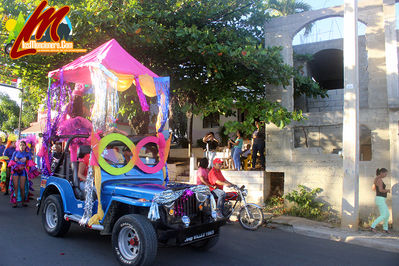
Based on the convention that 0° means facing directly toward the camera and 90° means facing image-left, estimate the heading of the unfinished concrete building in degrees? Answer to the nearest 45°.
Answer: approximately 45°

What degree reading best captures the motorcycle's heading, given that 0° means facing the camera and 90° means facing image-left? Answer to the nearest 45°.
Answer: approximately 315°

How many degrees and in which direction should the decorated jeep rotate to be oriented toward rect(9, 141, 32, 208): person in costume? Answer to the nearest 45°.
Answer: approximately 180°

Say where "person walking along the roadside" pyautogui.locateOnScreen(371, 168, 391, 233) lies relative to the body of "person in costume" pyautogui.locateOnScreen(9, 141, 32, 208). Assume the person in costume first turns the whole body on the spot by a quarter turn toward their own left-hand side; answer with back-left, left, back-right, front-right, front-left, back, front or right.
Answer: front-right

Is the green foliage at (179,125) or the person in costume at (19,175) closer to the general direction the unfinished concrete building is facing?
the person in costume

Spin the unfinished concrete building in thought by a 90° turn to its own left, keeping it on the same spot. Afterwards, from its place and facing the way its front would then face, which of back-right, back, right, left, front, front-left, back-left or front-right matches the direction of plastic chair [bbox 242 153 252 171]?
back
